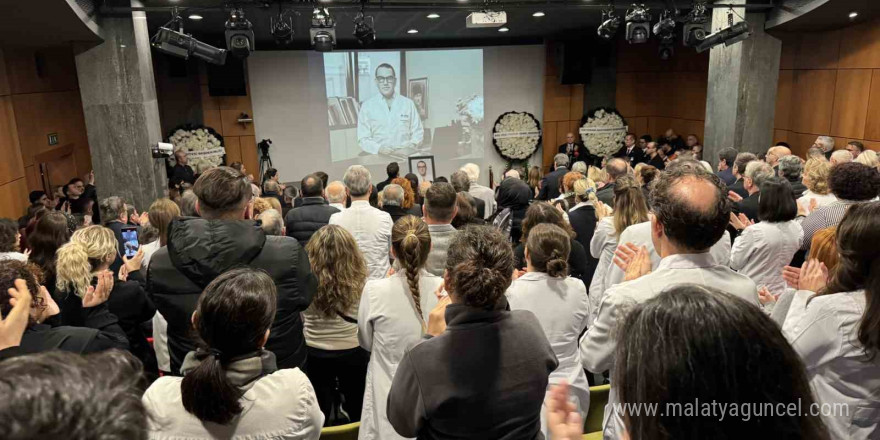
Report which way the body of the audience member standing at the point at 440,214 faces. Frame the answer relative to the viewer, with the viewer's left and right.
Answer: facing away from the viewer

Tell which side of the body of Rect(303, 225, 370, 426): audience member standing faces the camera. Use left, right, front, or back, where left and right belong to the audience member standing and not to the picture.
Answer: back

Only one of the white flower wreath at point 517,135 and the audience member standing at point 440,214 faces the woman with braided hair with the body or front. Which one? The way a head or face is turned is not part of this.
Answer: the white flower wreath

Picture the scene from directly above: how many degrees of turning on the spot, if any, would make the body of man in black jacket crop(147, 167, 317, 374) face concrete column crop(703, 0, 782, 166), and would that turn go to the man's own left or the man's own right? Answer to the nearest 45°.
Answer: approximately 45° to the man's own right

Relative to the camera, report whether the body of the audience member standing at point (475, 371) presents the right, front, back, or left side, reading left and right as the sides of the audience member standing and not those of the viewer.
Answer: back

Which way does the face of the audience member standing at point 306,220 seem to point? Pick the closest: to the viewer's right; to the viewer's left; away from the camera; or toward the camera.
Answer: away from the camera

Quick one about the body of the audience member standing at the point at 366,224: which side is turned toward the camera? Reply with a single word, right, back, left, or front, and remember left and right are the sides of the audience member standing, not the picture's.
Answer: back

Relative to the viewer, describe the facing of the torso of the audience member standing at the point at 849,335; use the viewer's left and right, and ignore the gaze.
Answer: facing away from the viewer and to the left of the viewer

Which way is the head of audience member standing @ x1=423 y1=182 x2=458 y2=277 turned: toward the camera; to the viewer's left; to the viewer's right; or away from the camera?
away from the camera

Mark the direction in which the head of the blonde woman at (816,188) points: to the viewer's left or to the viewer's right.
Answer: to the viewer's left

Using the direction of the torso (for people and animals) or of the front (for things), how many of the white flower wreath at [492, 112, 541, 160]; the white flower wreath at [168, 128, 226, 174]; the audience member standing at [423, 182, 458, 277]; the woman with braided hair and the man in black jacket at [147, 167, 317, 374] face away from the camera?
3
